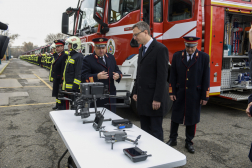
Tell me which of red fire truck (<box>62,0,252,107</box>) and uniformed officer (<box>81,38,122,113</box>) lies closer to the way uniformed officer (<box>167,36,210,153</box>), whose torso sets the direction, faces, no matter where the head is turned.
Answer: the uniformed officer

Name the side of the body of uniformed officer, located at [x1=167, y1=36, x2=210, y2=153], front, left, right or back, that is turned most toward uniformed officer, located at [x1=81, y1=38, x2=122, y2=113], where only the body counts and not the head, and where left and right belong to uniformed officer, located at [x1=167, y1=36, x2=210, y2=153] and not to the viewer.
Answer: right

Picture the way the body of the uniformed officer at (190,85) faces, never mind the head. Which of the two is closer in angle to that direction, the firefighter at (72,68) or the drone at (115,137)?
the drone

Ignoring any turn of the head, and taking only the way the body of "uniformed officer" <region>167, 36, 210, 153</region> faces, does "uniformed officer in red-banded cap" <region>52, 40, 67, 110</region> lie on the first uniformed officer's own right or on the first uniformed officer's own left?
on the first uniformed officer's own right

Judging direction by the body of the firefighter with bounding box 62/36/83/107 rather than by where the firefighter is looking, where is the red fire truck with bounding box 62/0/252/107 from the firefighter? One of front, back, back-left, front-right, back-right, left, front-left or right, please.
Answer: back

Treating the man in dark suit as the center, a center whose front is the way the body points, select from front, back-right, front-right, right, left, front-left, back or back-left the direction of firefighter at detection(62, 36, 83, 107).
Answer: right
